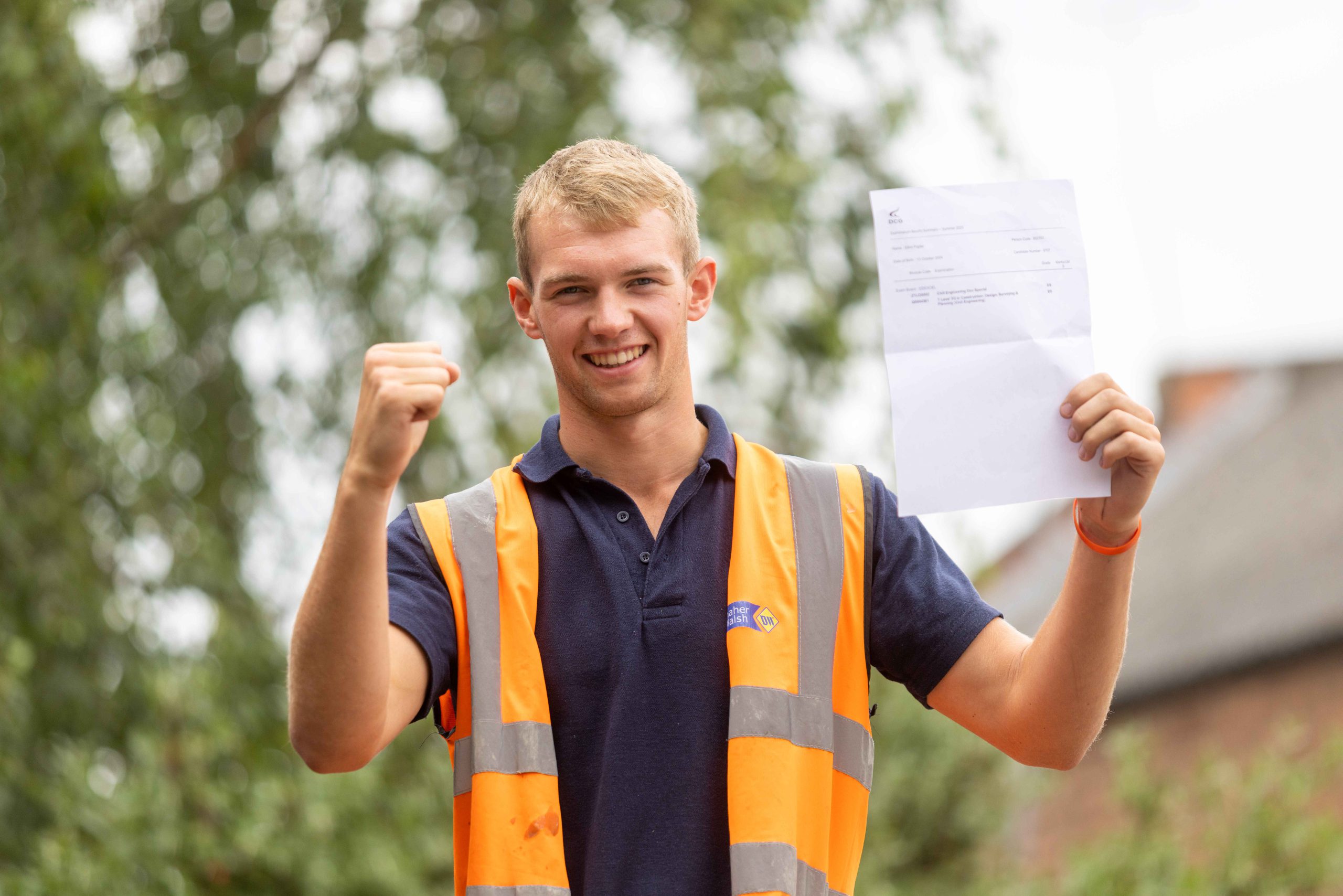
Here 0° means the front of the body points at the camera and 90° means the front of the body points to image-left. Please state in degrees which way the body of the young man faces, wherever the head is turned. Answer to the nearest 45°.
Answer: approximately 0°

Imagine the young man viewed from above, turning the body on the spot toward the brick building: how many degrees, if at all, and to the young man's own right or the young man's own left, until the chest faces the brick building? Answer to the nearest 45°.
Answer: approximately 180°

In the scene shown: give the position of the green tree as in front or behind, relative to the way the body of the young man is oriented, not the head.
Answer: behind
